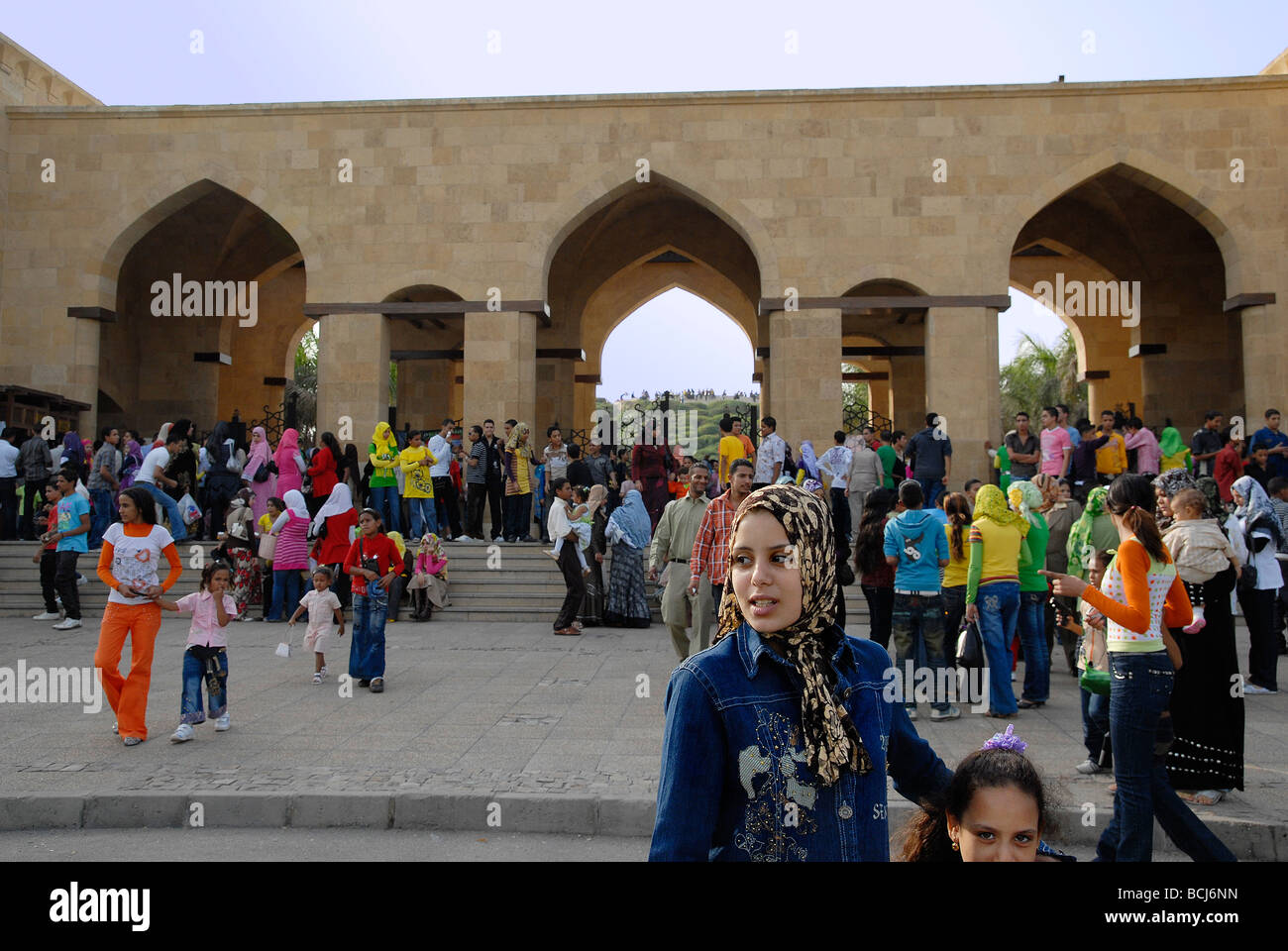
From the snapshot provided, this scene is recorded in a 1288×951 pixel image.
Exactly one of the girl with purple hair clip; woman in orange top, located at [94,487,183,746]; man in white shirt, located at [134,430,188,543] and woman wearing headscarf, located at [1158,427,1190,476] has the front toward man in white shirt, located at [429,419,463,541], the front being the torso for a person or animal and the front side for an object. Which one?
man in white shirt, located at [134,430,188,543]

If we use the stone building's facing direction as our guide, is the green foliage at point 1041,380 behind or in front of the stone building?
behind

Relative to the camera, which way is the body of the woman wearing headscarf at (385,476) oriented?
toward the camera

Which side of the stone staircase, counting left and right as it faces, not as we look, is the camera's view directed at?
front

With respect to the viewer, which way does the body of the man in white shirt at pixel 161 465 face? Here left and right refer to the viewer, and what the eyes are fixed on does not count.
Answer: facing to the right of the viewer

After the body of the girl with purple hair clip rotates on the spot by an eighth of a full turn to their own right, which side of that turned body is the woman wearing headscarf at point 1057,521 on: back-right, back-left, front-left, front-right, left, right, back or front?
back-right

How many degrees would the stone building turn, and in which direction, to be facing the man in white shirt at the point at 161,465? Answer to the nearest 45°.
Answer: approximately 45° to its right

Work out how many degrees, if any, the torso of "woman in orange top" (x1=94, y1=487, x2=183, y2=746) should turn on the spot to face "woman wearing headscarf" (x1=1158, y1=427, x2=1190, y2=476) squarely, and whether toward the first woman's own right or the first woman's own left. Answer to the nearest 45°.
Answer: approximately 90° to the first woman's own left

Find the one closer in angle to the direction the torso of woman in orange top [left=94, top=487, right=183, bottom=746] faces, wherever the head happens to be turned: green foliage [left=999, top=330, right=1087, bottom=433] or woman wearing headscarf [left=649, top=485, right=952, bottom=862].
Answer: the woman wearing headscarf
